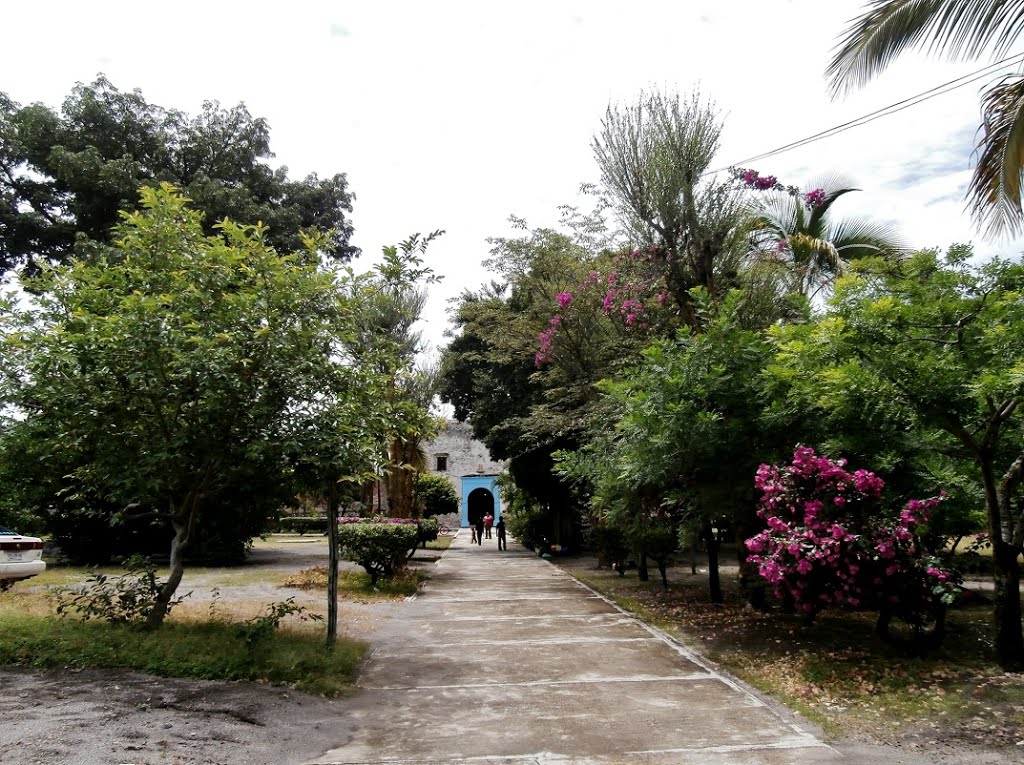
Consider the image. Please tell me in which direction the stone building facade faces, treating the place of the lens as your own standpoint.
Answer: facing the viewer

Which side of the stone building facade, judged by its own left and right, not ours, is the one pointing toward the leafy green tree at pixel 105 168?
front

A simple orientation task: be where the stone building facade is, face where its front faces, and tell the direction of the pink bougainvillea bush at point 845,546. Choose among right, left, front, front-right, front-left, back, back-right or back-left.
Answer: front

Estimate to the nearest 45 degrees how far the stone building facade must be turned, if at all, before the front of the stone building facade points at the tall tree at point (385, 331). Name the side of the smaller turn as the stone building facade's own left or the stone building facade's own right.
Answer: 0° — it already faces it

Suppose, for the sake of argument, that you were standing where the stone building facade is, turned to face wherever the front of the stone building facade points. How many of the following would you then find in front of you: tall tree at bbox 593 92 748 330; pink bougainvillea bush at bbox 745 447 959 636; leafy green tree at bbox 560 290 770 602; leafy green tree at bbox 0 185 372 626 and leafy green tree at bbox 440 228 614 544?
5

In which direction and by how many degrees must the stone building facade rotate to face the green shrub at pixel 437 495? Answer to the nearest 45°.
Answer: approximately 45° to its right

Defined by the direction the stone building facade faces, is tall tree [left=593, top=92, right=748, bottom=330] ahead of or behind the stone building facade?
ahead

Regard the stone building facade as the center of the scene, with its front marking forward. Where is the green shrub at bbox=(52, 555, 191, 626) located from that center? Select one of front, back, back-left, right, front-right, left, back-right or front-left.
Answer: front

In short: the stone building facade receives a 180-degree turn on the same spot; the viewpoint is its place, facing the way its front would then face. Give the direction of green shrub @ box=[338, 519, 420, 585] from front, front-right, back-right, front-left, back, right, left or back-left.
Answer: back

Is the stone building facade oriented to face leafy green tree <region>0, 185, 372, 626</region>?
yes

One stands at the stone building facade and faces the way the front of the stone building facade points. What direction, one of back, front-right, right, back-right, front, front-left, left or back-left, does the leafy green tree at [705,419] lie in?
front
